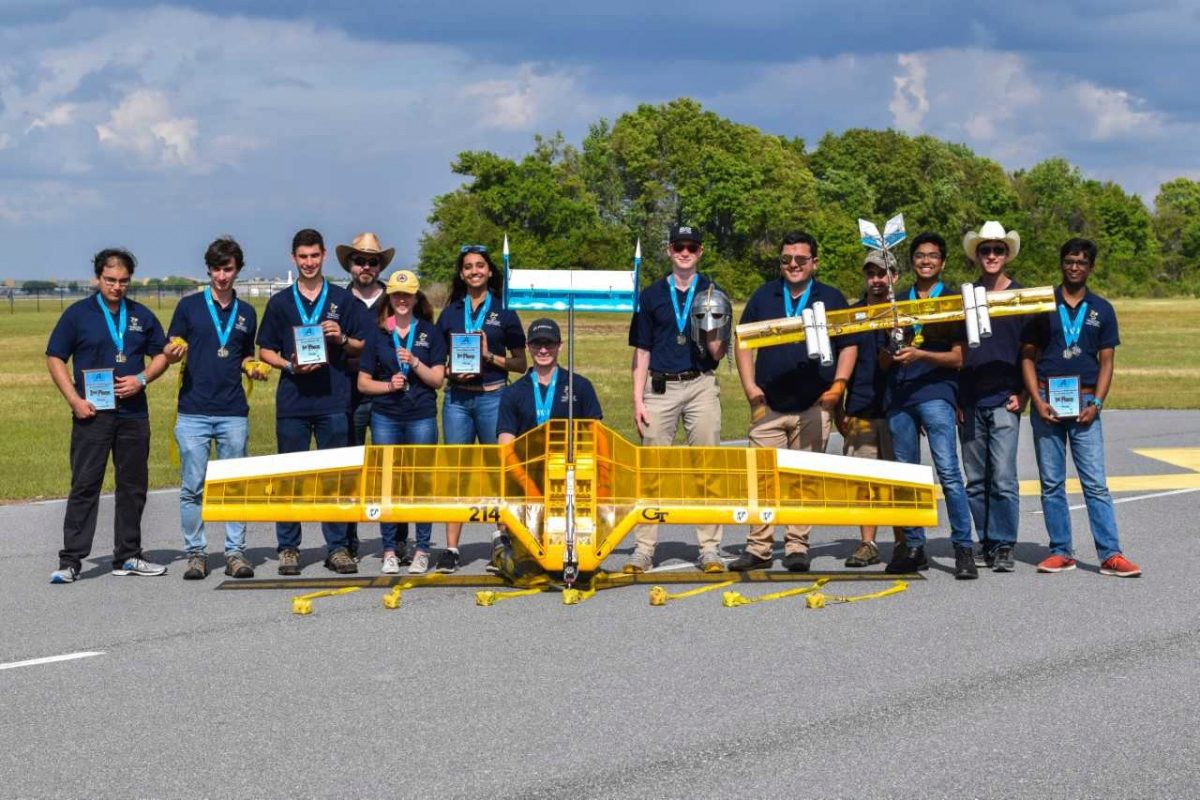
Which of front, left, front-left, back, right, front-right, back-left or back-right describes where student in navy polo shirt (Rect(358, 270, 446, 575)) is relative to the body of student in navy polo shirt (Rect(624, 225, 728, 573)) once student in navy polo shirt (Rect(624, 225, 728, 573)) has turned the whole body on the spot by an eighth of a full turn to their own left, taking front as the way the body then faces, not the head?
back-right

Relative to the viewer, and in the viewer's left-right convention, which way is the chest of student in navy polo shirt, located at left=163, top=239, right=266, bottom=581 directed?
facing the viewer

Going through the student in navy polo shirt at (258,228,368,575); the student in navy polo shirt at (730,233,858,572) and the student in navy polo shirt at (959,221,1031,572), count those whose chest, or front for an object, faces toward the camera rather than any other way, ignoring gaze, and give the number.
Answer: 3

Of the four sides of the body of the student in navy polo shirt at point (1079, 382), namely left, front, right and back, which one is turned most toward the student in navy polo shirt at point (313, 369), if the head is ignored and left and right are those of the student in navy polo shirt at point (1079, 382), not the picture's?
right

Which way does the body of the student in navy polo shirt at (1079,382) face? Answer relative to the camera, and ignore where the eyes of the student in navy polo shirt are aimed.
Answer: toward the camera

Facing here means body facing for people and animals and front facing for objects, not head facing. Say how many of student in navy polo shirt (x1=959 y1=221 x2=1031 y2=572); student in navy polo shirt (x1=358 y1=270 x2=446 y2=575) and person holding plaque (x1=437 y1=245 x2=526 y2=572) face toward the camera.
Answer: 3

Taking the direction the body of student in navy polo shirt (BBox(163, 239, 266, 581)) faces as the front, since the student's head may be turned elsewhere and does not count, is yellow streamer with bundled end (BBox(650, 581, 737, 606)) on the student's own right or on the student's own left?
on the student's own left

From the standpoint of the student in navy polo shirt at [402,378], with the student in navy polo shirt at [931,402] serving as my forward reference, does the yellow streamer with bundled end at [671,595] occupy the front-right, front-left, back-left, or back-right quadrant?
front-right

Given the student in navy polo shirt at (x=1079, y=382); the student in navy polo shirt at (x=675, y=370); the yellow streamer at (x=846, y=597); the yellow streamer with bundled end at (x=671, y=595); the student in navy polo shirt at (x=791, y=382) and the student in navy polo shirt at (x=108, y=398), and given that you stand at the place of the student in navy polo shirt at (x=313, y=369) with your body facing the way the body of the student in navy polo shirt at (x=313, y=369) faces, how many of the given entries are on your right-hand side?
1

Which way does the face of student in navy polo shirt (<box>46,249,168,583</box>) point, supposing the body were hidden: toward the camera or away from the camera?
toward the camera

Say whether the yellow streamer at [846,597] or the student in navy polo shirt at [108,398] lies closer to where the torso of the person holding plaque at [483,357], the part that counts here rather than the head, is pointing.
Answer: the yellow streamer

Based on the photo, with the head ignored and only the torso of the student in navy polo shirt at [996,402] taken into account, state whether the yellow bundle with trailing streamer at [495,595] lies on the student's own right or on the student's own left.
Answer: on the student's own right

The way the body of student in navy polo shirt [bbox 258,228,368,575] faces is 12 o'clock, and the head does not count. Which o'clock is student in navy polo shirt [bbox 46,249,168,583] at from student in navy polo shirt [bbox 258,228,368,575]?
student in navy polo shirt [bbox 46,249,168,583] is roughly at 3 o'clock from student in navy polo shirt [bbox 258,228,368,575].

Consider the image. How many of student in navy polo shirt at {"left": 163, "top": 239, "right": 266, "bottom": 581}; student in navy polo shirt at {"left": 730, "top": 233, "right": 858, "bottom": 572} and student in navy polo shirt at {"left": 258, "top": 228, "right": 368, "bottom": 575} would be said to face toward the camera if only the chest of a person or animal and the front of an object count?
3

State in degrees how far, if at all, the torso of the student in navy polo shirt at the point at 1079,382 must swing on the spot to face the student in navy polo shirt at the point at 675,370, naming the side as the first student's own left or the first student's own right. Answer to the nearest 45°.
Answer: approximately 90° to the first student's own right

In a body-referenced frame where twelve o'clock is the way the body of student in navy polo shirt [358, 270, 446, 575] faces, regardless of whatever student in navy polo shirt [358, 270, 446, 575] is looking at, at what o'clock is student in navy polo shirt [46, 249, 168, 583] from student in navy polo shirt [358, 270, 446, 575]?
student in navy polo shirt [46, 249, 168, 583] is roughly at 3 o'clock from student in navy polo shirt [358, 270, 446, 575].

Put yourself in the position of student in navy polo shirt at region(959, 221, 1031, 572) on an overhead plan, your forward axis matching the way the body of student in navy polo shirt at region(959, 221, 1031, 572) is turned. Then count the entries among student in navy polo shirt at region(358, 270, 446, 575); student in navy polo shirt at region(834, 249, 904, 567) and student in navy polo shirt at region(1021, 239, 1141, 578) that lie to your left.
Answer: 1

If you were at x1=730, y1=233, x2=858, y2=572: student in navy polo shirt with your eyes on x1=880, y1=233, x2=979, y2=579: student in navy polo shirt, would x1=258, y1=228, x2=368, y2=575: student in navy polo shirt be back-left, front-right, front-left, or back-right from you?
back-right
